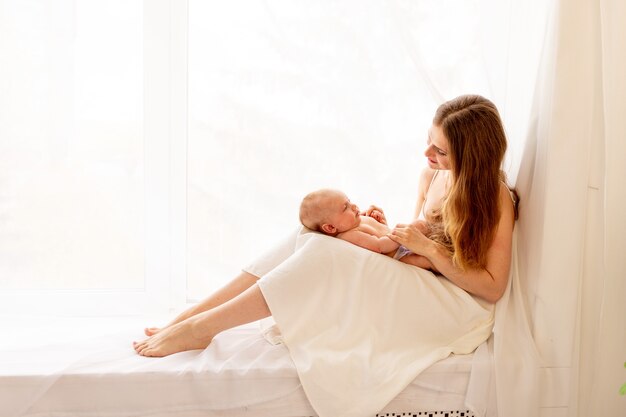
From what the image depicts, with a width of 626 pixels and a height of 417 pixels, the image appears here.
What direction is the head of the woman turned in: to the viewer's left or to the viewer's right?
to the viewer's left

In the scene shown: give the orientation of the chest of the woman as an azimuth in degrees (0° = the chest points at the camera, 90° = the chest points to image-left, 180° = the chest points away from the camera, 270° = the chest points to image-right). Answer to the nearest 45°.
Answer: approximately 90°
